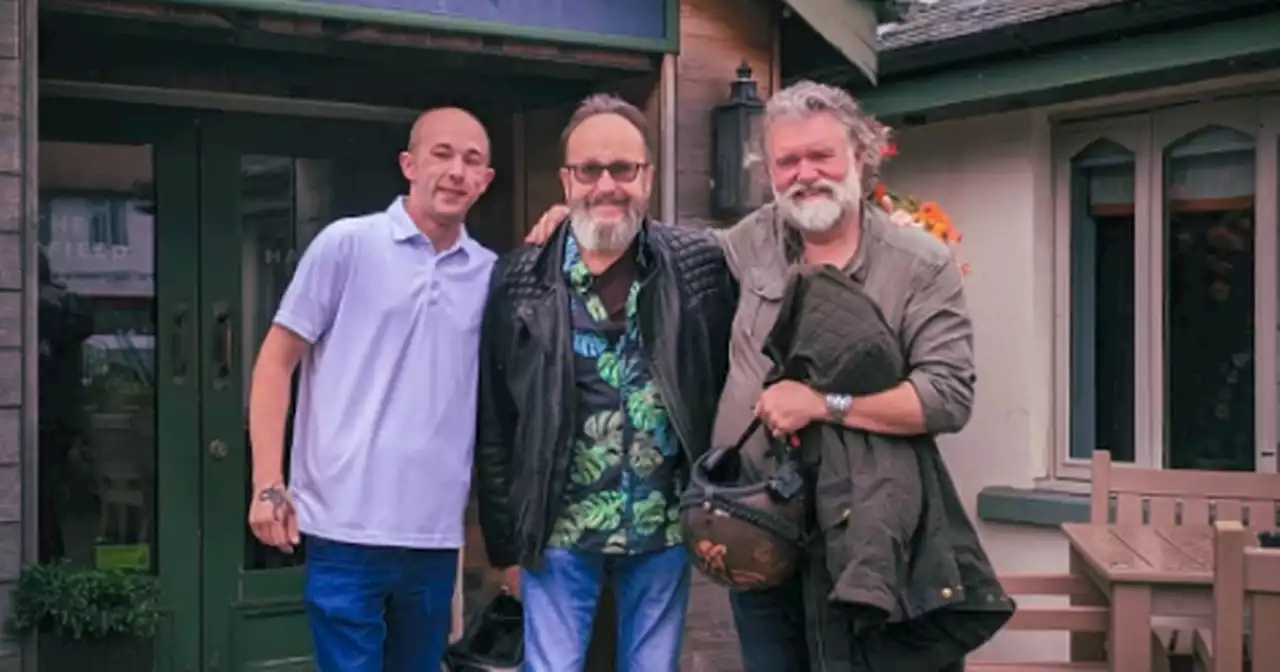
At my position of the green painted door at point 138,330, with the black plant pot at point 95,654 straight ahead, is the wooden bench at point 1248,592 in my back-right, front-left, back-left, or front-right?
front-left

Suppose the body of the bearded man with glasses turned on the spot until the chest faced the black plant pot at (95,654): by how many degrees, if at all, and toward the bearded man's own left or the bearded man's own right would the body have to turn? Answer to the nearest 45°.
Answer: approximately 135° to the bearded man's own right

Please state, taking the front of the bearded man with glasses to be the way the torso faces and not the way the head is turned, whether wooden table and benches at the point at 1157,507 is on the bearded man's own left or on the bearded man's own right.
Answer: on the bearded man's own left

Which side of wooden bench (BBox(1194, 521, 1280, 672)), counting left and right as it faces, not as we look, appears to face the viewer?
back

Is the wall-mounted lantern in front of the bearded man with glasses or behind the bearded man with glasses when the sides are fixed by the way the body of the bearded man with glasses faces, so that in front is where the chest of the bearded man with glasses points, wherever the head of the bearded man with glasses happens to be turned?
behind

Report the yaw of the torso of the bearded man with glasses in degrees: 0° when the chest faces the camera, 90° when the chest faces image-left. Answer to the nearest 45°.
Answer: approximately 0°

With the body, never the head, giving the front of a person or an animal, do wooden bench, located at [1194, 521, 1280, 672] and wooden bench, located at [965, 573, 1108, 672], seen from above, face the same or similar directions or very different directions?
very different directions
